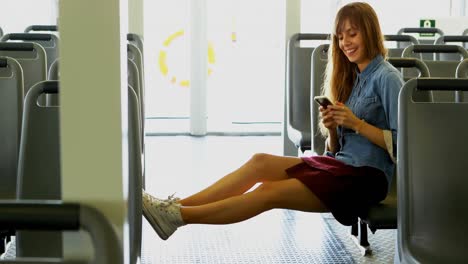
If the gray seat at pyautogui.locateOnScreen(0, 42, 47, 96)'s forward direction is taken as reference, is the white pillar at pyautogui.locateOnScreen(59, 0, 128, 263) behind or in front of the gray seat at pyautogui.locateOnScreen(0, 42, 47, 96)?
behind

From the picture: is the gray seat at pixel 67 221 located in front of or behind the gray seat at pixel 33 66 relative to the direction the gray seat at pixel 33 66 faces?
behind

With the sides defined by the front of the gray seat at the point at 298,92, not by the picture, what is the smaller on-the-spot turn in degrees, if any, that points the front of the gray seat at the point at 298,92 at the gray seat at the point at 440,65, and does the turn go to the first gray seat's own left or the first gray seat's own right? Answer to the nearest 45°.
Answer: approximately 135° to the first gray seat's own right
